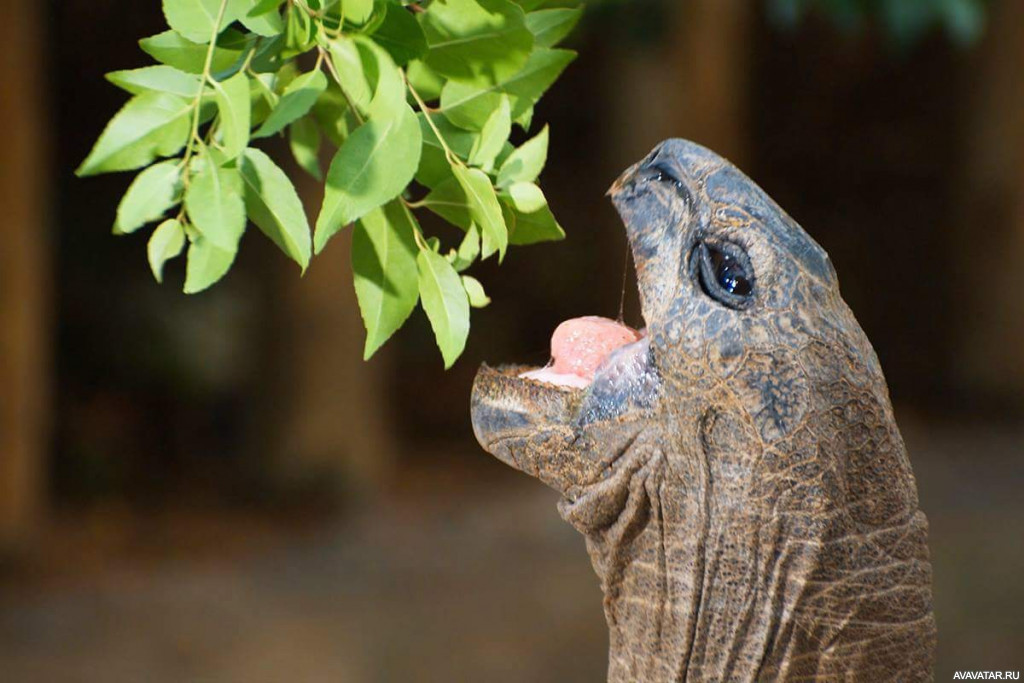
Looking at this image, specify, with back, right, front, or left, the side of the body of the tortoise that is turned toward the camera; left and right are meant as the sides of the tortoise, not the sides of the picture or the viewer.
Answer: left
